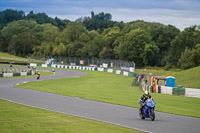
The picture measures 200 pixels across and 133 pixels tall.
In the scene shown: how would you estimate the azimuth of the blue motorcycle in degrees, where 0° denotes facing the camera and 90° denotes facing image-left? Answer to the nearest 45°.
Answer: approximately 315°

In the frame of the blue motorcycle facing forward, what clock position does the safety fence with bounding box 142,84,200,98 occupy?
The safety fence is roughly at 8 o'clock from the blue motorcycle.
